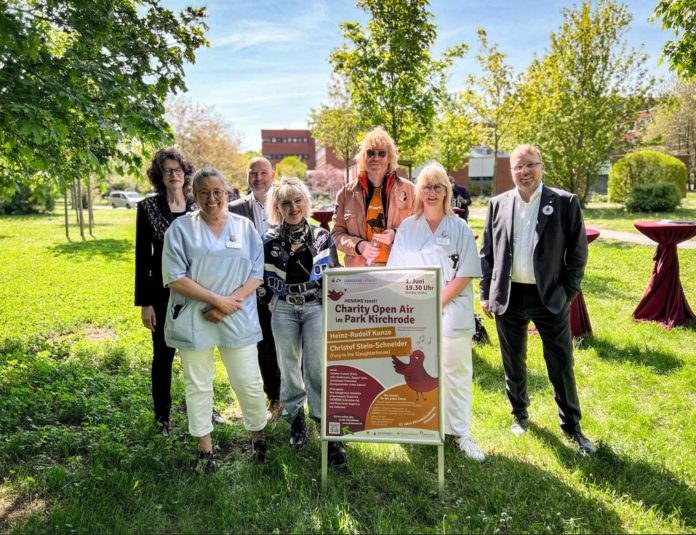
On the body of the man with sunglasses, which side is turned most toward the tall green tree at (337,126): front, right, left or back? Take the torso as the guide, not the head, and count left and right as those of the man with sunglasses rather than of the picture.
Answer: back

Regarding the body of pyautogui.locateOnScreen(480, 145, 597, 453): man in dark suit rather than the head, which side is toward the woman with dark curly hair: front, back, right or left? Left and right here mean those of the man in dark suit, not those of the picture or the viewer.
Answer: right

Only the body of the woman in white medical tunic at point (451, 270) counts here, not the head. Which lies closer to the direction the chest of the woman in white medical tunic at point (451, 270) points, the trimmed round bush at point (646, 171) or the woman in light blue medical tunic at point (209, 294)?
the woman in light blue medical tunic

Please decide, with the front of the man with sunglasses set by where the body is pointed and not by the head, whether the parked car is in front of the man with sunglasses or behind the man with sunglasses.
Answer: behind

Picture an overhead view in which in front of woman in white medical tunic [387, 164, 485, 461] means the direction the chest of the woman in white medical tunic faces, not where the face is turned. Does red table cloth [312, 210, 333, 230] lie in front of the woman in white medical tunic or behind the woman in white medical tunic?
behind
